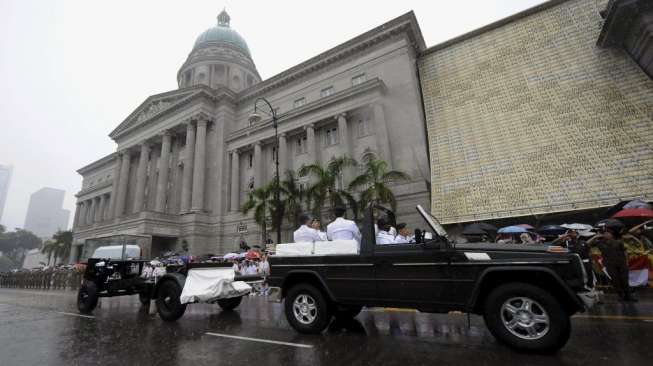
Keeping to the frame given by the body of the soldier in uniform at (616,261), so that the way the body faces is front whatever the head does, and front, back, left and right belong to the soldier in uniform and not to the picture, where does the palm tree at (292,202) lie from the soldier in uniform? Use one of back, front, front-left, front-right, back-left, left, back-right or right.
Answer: front-right

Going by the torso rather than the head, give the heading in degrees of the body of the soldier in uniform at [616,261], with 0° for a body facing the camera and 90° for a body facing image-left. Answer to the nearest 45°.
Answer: approximately 45°

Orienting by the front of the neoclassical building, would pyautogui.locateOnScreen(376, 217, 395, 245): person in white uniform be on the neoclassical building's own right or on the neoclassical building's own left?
on the neoclassical building's own left
